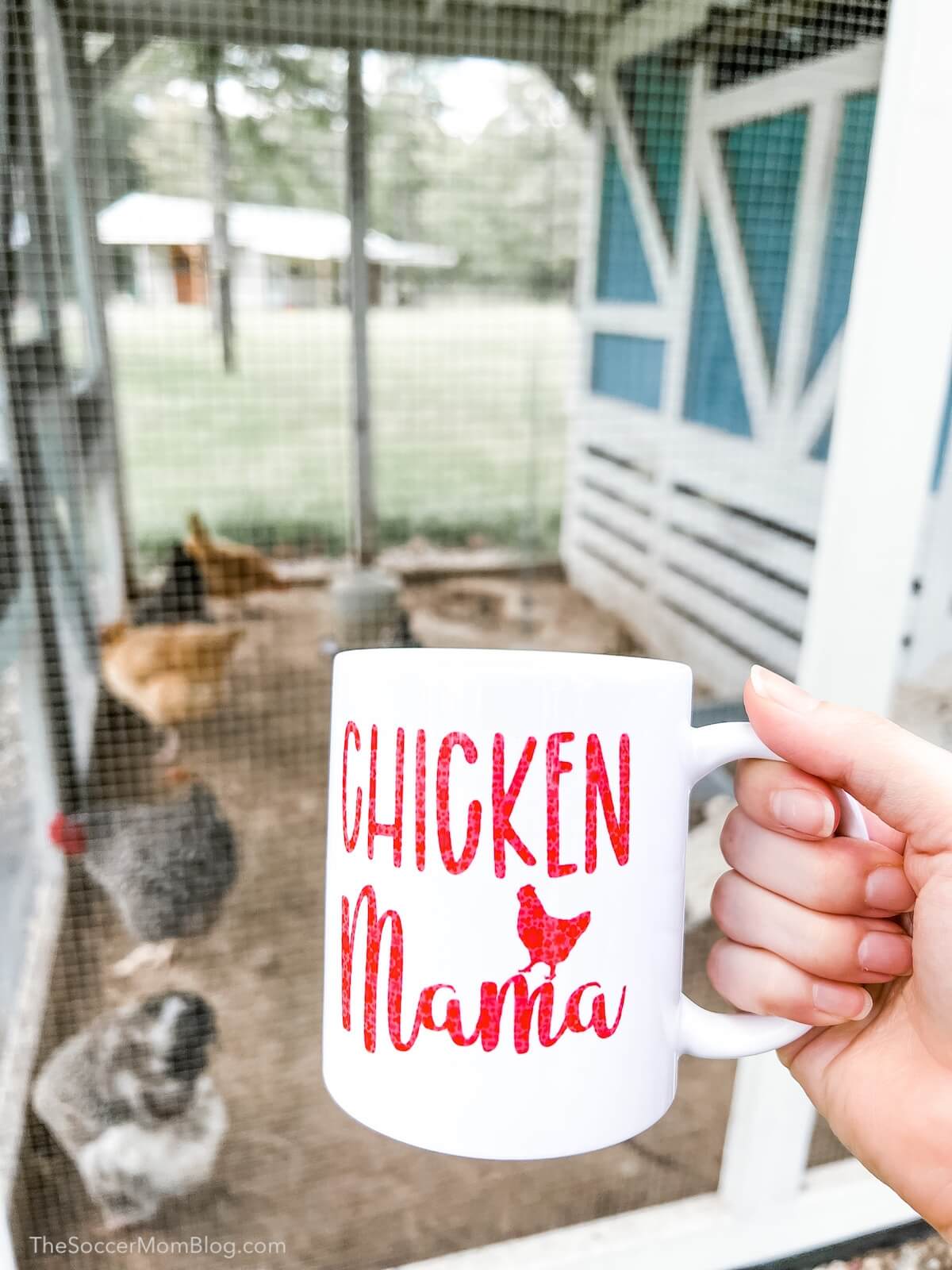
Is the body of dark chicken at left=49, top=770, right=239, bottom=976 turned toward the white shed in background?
no

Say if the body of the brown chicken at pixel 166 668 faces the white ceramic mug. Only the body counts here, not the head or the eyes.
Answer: no

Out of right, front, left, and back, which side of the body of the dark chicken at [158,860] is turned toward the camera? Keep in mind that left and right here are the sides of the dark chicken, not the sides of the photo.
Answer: left

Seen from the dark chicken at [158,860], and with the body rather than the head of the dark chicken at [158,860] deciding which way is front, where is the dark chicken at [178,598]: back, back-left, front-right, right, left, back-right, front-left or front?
right

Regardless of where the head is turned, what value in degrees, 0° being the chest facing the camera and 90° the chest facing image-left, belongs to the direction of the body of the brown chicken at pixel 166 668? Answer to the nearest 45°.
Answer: approximately 90°

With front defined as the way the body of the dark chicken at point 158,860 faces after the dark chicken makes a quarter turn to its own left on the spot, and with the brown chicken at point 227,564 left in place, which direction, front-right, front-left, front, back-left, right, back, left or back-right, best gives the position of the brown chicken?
back

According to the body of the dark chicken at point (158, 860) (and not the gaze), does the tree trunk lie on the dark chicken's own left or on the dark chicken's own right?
on the dark chicken's own right

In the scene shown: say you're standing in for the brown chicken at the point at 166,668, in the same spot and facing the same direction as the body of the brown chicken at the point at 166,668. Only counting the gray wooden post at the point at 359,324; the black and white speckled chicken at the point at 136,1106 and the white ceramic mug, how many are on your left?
2

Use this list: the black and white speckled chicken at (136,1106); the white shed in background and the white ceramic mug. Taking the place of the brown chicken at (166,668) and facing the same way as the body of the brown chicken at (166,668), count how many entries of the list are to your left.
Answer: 2

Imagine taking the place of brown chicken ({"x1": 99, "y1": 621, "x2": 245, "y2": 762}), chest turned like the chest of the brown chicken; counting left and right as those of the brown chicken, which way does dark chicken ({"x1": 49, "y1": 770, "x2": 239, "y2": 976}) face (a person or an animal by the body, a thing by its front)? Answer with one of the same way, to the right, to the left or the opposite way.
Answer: the same way
